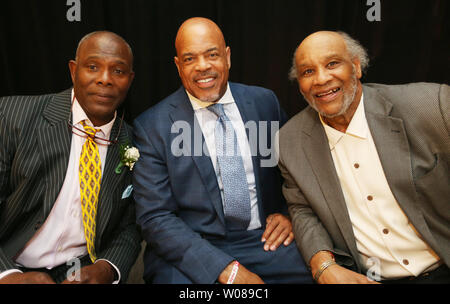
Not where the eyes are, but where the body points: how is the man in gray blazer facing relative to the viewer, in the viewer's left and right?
facing the viewer and to the left of the viewer

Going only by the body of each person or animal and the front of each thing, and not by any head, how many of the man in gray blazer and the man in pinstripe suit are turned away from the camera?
0

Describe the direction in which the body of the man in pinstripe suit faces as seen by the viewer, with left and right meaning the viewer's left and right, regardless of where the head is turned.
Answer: facing the viewer and to the right of the viewer
